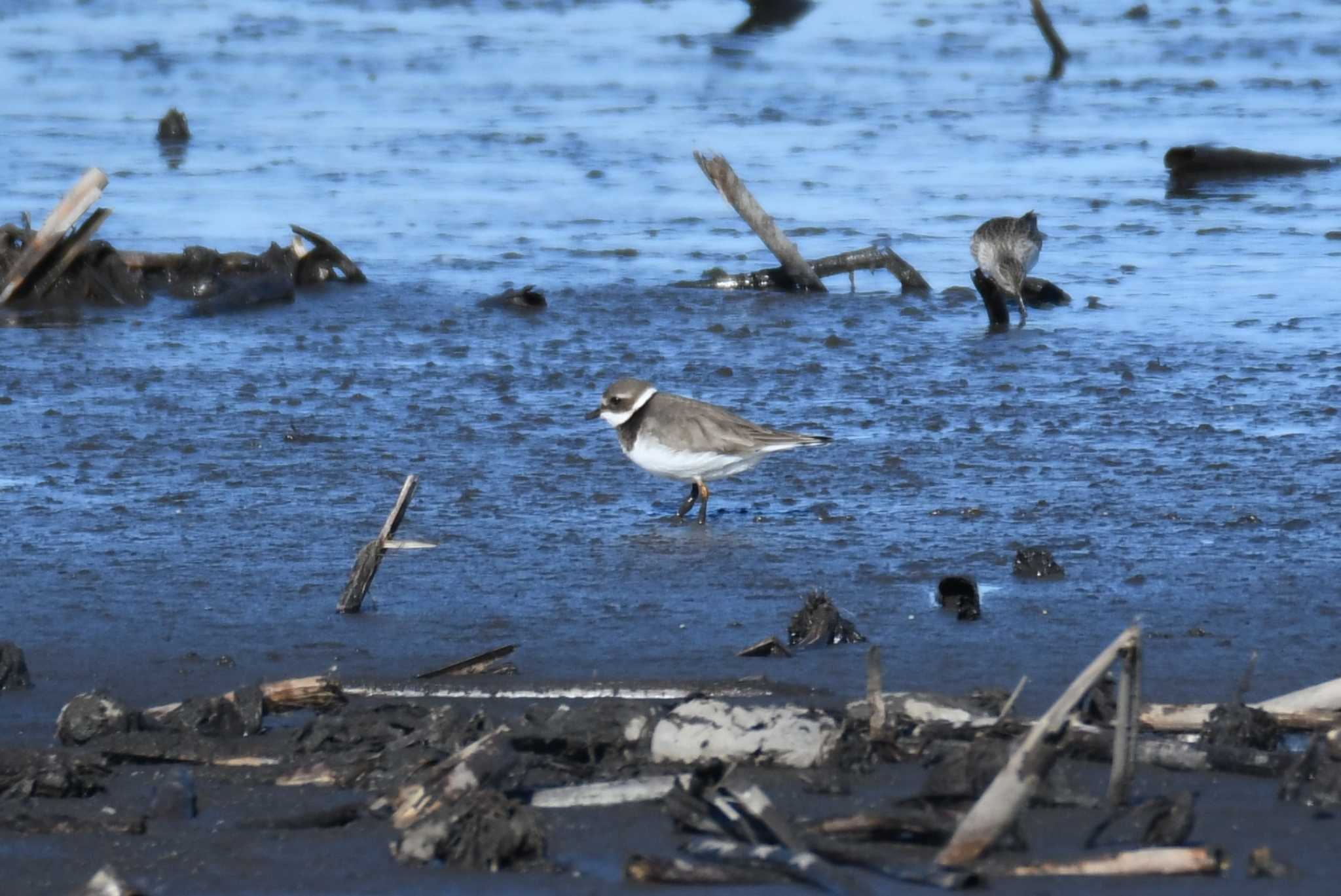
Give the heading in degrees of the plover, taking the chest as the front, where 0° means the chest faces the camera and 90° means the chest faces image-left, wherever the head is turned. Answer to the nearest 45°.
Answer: approximately 90°

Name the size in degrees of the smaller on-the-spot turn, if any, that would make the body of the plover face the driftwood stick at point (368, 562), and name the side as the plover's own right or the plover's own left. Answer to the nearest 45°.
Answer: approximately 45° to the plover's own left

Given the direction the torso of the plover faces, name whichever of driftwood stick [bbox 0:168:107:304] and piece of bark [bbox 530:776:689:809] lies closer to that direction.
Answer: the driftwood stick

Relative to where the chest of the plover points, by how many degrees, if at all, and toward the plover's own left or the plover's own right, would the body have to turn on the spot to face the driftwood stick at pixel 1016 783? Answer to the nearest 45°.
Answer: approximately 90° to the plover's own left

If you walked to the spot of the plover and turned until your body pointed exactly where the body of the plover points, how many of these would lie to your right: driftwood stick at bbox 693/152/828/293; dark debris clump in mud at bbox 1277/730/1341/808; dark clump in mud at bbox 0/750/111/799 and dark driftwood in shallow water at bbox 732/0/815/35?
2

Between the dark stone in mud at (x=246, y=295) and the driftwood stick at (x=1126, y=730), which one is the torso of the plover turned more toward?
the dark stone in mud

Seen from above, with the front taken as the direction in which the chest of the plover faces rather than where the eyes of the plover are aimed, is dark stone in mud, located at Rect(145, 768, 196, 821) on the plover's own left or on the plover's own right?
on the plover's own left

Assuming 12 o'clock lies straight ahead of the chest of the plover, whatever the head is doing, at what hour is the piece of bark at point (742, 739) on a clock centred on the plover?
The piece of bark is roughly at 9 o'clock from the plover.

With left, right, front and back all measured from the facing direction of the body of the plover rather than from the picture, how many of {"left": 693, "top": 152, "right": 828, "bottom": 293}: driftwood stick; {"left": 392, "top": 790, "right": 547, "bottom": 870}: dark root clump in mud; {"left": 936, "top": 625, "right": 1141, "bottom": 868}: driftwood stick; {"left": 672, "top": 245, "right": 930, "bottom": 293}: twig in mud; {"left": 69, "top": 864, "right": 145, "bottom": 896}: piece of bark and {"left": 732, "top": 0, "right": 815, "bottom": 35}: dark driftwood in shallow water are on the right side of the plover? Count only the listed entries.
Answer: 3
